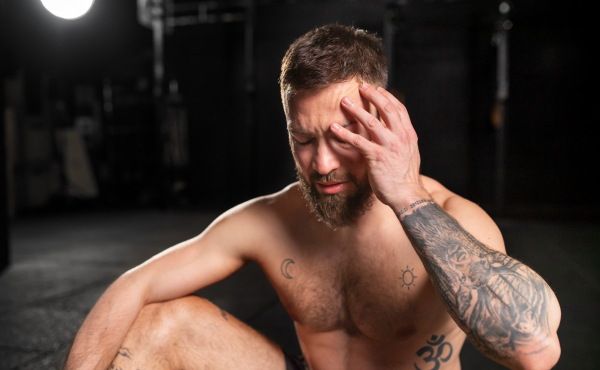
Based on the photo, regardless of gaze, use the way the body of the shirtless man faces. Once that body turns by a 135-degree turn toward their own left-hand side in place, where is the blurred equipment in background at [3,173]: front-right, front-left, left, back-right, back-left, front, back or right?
left

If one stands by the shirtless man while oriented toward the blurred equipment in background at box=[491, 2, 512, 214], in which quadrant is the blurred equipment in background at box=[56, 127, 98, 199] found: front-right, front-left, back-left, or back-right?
front-left

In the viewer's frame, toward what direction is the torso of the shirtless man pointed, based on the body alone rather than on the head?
toward the camera

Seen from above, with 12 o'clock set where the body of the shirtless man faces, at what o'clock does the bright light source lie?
The bright light source is roughly at 5 o'clock from the shirtless man.

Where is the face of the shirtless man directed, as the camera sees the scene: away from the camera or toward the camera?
toward the camera

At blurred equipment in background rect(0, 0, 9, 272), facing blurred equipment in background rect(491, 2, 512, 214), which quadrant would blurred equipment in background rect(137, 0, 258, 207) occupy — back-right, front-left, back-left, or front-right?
front-left

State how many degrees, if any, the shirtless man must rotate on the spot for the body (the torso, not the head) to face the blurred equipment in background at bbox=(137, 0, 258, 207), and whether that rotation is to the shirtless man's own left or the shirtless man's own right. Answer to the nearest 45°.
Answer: approximately 180°
